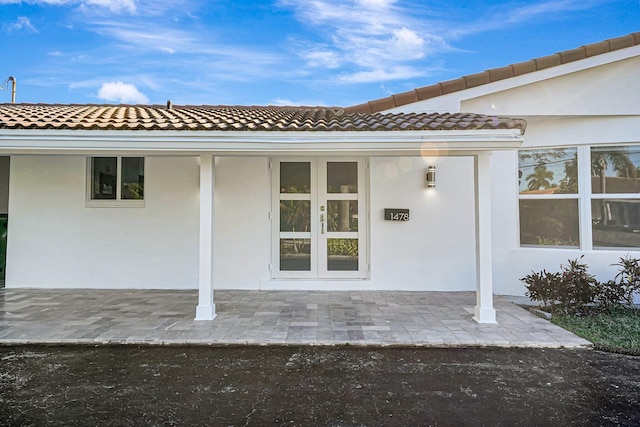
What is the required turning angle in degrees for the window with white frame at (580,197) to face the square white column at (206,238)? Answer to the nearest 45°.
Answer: approximately 45° to its right

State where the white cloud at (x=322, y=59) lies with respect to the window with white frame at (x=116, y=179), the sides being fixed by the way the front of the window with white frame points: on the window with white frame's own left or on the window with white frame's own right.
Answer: on the window with white frame's own left

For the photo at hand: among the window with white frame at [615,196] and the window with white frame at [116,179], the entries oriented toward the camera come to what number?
2

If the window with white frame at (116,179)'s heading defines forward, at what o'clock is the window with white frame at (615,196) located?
the window with white frame at (615,196) is roughly at 10 o'clock from the window with white frame at (116,179).

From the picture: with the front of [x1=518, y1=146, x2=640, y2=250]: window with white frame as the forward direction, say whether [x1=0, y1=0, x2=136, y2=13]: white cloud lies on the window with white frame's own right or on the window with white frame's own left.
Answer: on the window with white frame's own right

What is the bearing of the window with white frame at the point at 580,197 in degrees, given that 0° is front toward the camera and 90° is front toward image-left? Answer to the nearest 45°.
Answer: approximately 0°

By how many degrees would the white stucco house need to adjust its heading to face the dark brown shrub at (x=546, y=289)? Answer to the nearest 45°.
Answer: approximately 45° to its left
